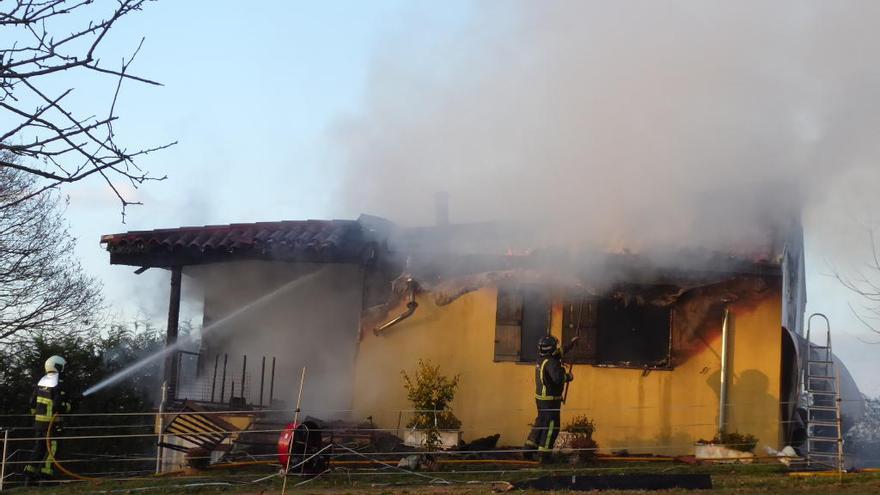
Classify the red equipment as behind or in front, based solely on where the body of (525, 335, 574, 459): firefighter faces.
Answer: behind

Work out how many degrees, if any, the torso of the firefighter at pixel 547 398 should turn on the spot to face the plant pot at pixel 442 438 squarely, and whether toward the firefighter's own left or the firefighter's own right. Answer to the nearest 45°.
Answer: approximately 90° to the firefighter's own left

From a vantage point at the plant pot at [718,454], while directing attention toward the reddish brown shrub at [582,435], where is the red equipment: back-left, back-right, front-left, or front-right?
front-left

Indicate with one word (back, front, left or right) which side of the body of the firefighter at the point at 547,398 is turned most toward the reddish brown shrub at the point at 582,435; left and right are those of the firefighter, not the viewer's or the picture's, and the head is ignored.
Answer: front

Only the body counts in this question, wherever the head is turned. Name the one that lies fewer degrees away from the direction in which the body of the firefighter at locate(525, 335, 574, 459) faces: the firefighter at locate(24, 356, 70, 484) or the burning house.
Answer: the burning house

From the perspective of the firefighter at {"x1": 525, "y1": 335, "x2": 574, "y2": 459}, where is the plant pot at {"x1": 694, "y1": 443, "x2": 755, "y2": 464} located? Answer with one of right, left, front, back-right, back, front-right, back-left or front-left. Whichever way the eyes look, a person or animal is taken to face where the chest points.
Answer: front-right

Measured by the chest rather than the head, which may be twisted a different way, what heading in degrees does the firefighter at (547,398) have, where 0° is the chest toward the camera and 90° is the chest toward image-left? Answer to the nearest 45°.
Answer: approximately 225°

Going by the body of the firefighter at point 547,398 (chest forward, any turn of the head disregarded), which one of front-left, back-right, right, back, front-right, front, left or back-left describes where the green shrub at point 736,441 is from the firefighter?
front-right

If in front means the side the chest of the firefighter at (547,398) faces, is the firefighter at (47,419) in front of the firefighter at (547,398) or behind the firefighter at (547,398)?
behind
